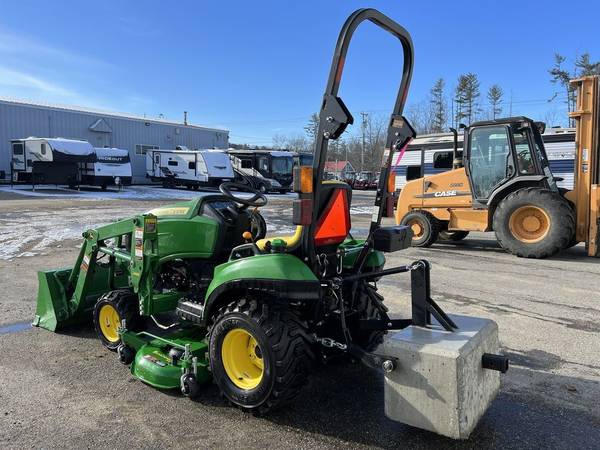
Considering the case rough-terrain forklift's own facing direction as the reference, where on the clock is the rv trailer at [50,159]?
The rv trailer is roughly at 7 o'clock from the case rough-terrain forklift.

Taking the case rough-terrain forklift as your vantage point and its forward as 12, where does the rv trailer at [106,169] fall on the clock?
The rv trailer is roughly at 7 o'clock from the case rough-terrain forklift.

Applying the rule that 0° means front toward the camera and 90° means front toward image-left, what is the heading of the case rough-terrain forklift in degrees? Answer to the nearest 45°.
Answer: approximately 270°

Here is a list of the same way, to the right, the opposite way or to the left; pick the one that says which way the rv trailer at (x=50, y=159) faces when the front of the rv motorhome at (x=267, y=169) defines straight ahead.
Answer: the same way

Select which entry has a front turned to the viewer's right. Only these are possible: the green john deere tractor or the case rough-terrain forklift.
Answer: the case rough-terrain forklift

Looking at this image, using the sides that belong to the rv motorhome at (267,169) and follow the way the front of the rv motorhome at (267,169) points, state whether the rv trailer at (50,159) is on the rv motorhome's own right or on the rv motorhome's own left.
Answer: on the rv motorhome's own right

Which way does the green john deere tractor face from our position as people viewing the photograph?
facing away from the viewer and to the left of the viewer

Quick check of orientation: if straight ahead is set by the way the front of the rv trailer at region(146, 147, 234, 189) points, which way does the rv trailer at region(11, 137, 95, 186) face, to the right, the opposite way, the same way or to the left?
the same way

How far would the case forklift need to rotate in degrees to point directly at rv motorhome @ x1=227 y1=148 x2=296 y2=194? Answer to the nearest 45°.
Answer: approximately 135° to its left
